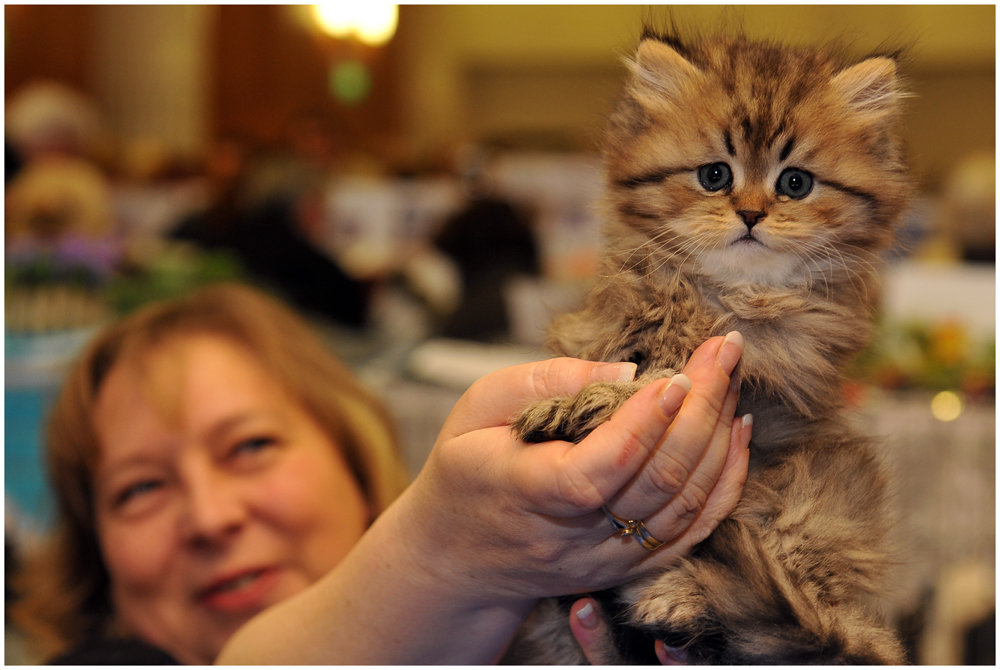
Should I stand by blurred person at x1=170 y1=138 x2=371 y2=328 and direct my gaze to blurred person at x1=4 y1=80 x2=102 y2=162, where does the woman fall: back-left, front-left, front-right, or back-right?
back-left

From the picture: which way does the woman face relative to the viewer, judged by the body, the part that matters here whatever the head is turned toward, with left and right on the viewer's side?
facing the viewer

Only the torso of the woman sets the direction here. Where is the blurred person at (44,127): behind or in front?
behind

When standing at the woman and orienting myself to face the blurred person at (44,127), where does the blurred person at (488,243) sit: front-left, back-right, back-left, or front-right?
front-right

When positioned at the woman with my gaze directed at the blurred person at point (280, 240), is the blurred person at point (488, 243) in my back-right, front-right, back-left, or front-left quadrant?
front-right

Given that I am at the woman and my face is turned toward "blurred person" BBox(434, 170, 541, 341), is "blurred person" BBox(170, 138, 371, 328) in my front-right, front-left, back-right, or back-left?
front-left

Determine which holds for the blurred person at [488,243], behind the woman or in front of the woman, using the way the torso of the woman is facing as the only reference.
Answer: behind

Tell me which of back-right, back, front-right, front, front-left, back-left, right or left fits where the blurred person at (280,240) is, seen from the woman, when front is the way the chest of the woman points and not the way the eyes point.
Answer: back
